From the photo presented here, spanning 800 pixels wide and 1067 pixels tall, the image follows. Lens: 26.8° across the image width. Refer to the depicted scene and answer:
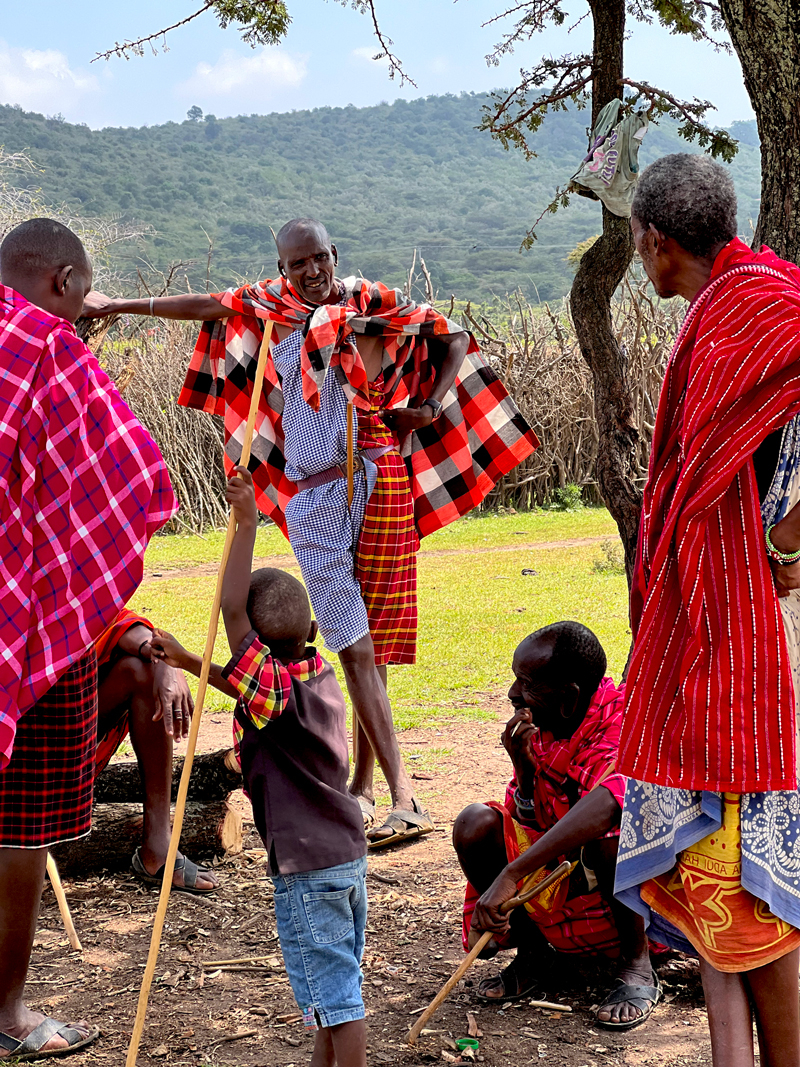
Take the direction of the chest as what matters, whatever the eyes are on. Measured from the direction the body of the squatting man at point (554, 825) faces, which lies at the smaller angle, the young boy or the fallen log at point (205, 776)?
the young boy

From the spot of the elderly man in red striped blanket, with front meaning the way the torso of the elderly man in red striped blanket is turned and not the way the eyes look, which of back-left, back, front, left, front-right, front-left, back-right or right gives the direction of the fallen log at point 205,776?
front

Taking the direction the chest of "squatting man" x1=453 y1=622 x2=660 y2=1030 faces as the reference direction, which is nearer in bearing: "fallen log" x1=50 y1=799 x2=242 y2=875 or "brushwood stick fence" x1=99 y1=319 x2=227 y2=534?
the fallen log

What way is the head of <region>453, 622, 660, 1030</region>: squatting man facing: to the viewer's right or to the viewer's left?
to the viewer's left

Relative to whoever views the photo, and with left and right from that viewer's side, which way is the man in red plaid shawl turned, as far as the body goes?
facing the viewer

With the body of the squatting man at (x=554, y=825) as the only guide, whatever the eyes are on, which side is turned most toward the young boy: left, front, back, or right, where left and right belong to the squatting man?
front

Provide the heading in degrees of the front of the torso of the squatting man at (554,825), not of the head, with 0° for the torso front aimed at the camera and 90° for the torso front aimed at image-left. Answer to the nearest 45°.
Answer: approximately 45°

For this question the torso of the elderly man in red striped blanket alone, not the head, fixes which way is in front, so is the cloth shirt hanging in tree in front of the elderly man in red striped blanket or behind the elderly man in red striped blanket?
in front

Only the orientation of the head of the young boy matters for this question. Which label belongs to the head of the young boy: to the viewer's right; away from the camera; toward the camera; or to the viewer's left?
away from the camera
